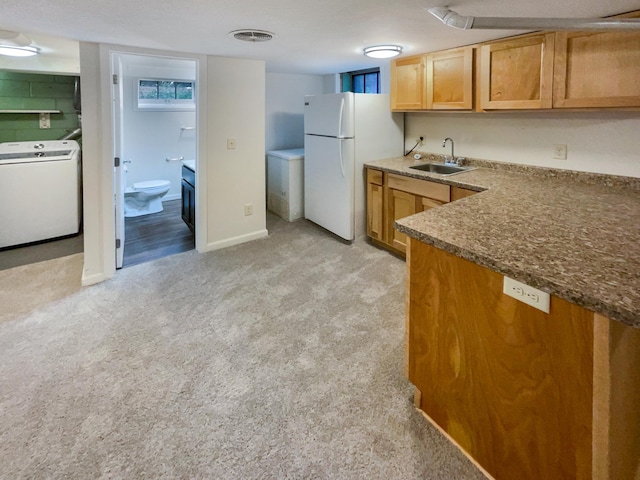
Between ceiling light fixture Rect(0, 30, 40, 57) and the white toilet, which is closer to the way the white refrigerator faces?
the ceiling light fixture

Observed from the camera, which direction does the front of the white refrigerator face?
facing the viewer and to the left of the viewer

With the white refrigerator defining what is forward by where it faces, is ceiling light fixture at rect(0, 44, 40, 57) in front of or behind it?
in front

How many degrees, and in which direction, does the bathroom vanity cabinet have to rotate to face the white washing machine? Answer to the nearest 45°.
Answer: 0° — it already faces it

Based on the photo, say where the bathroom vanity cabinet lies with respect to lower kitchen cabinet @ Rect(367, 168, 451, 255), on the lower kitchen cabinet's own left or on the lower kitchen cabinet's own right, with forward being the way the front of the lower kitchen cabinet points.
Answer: on the lower kitchen cabinet's own right

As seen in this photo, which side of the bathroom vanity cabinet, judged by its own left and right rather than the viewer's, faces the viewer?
left

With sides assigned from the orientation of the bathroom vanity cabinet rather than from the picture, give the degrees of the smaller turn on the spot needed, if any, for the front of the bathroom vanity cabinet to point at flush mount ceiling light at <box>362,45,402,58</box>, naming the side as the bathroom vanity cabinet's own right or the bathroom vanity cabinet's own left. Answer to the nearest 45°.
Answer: approximately 135° to the bathroom vanity cabinet's own left

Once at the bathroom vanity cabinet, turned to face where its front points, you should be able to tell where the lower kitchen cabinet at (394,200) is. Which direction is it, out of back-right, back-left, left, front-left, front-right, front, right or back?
back-left
